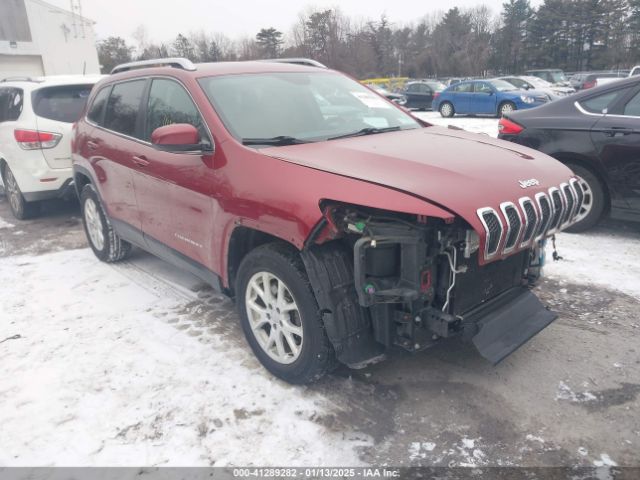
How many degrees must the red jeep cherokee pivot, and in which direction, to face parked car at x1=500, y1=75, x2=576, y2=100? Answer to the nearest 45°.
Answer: approximately 90° to its left

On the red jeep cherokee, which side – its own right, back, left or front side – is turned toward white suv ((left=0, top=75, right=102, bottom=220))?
back

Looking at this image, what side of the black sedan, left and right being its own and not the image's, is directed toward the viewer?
right

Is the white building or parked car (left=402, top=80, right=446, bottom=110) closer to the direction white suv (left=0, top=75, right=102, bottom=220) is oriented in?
the white building

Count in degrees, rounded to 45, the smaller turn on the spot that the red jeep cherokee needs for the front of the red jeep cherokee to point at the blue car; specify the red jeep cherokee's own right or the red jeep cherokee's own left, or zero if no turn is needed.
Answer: approximately 135° to the red jeep cherokee's own left

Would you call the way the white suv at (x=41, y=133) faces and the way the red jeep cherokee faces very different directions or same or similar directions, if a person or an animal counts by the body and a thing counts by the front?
very different directions

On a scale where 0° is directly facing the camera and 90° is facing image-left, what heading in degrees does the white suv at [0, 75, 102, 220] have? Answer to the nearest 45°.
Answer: approximately 135°

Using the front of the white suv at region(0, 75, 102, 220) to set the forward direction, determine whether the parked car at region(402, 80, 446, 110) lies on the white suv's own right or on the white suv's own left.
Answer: on the white suv's own right

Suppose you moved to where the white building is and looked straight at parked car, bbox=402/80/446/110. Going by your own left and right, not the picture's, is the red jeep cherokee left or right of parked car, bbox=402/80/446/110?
right

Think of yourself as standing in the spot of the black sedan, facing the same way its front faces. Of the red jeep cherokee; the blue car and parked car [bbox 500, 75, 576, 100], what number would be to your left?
2

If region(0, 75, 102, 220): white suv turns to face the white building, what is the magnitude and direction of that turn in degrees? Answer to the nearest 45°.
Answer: approximately 45° to its right
